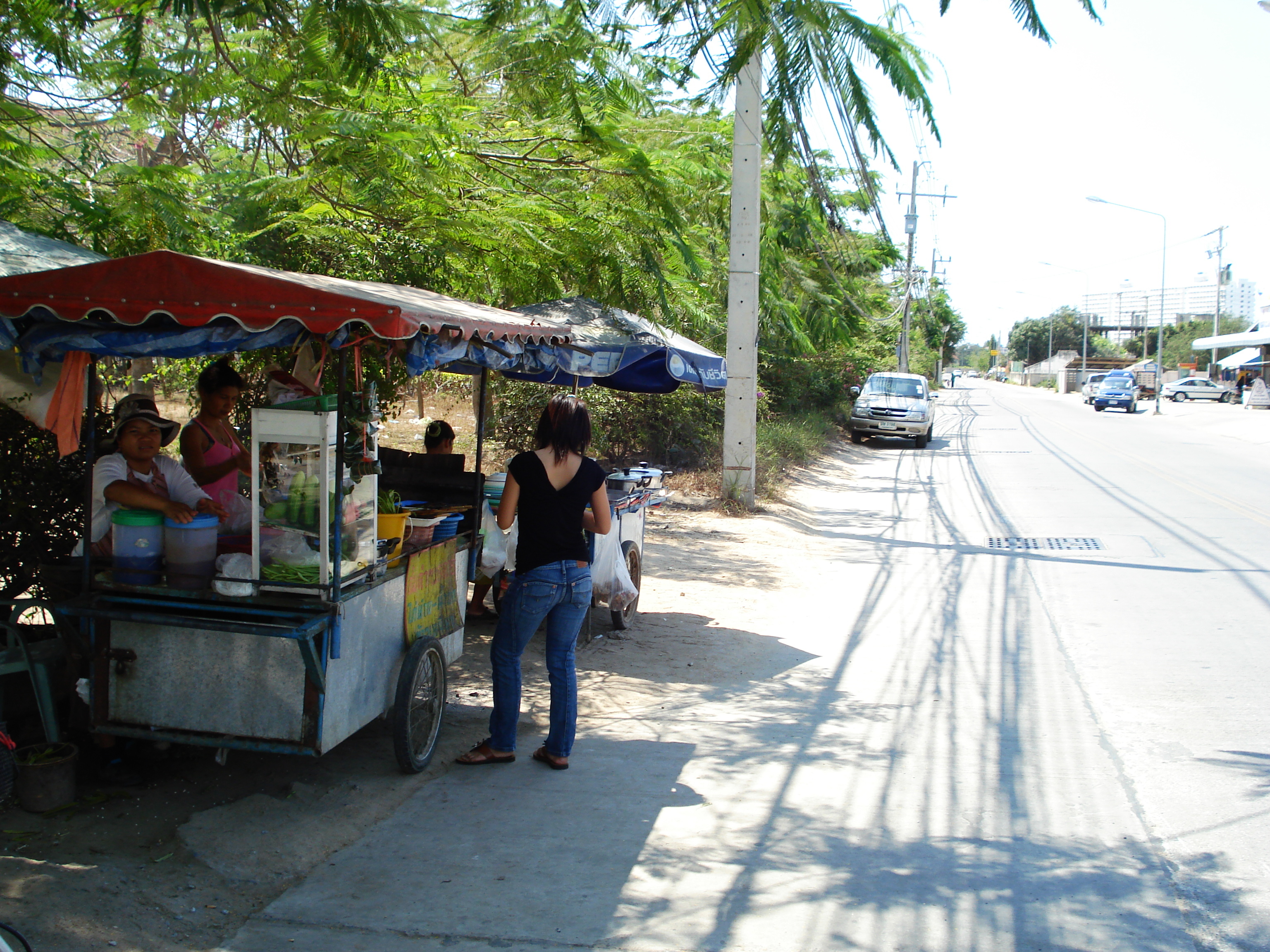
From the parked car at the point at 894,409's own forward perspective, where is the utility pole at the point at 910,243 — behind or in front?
behind

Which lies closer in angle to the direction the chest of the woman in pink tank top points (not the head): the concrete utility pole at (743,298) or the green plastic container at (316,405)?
the green plastic container

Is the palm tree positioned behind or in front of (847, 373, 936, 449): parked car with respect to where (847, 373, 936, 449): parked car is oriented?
in front

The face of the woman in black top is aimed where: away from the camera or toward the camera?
away from the camera

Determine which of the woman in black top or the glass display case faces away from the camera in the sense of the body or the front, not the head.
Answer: the woman in black top

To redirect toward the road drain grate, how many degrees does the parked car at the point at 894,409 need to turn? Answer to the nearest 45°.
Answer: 0° — it already faces it

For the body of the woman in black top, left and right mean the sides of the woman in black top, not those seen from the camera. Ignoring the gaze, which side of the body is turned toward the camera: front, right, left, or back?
back

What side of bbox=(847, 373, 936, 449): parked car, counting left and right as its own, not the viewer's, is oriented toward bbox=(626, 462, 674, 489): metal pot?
front

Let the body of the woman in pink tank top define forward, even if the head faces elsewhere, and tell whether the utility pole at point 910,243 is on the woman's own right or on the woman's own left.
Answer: on the woman's own left

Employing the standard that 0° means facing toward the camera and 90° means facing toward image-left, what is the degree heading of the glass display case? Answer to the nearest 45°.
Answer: approximately 270°

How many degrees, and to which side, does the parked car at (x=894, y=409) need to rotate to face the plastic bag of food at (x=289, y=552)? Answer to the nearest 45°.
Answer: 0° — it already faces it

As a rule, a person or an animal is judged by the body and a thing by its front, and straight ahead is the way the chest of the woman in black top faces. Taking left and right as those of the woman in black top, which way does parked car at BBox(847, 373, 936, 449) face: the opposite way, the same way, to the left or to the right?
the opposite way
